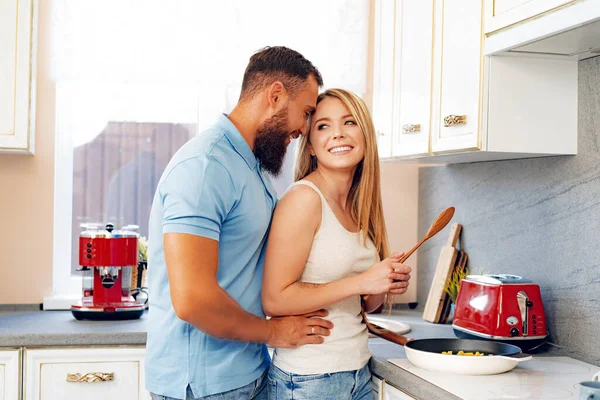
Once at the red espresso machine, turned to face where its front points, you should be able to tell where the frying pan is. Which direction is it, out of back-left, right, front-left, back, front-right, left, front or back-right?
front-left

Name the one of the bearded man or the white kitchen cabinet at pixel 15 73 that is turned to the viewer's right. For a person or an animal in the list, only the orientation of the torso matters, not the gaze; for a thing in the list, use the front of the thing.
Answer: the bearded man

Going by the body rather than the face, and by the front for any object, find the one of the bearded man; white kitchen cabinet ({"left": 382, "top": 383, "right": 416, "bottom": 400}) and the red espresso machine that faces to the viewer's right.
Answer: the bearded man

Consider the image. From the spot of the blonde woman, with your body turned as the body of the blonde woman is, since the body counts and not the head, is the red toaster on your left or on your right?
on your left

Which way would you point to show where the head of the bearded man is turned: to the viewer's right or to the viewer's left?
to the viewer's right

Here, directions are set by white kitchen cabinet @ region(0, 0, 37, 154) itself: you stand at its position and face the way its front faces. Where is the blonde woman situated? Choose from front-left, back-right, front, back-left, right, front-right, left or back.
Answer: front-left

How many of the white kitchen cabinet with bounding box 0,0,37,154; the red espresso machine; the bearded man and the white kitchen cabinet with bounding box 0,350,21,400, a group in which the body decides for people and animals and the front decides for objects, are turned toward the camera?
3

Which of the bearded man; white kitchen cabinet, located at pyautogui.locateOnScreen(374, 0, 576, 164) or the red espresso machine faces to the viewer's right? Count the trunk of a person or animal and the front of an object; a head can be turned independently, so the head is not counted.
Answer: the bearded man

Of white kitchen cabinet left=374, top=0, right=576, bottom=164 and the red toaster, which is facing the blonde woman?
the white kitchen cabinet

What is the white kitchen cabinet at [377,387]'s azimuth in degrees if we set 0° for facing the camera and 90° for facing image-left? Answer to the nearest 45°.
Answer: approximately 45°
